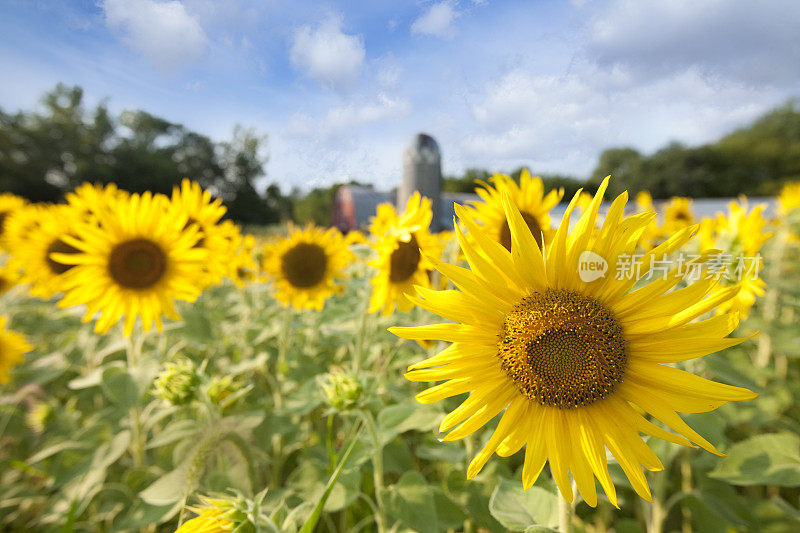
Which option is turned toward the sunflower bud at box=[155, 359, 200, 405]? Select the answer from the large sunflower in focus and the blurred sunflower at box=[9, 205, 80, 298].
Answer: the blurred sunflower

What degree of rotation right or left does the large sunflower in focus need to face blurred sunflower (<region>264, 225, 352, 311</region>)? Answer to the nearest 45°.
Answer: approximately 135° to its right

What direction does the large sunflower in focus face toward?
toward the camera

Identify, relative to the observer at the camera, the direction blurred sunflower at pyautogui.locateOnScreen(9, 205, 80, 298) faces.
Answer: facing the viewer

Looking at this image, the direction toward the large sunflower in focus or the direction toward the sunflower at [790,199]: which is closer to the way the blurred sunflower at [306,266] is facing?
the large sunflower in focus

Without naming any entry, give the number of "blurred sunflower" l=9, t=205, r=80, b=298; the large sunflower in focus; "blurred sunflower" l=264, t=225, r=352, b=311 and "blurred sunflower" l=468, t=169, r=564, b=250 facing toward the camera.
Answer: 4

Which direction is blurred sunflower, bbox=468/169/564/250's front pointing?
toward the camera

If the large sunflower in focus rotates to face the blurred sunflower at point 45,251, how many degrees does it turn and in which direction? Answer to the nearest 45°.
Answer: approximately 90° to its right

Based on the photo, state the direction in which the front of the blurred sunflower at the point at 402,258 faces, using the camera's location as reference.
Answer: facing the viewer and to the right of the viewer

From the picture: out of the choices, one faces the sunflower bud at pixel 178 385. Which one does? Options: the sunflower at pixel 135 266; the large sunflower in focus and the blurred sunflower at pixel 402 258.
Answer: the sunflower

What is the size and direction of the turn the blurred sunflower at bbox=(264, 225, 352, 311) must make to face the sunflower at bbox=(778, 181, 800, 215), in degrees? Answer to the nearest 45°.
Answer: approximately 90° to its left
